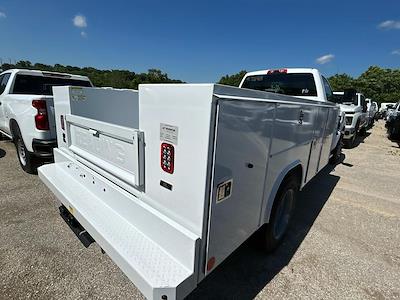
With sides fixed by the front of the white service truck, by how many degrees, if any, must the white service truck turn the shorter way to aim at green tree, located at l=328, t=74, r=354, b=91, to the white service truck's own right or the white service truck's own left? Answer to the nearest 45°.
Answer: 0° — it already faces it

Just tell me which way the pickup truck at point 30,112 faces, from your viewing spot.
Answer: facing away from the viewer and to the left of the viewer

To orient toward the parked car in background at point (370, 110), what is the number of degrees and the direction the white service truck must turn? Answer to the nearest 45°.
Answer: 0° — it already faces it

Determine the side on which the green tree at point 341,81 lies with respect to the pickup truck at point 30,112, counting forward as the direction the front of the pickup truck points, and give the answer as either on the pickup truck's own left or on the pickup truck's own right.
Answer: on the pickup truck's own right

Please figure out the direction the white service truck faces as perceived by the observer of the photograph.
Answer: facing away from the viewer and to the right of the viewer

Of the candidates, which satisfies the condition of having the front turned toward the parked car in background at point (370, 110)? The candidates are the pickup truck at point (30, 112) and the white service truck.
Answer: the white service truck

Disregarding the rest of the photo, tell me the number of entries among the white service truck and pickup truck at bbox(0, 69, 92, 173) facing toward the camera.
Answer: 0

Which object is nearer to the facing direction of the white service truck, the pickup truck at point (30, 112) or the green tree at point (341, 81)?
the green tree

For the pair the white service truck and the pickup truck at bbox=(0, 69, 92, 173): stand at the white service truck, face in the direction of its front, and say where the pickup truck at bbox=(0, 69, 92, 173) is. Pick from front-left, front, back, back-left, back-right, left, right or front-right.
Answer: left
